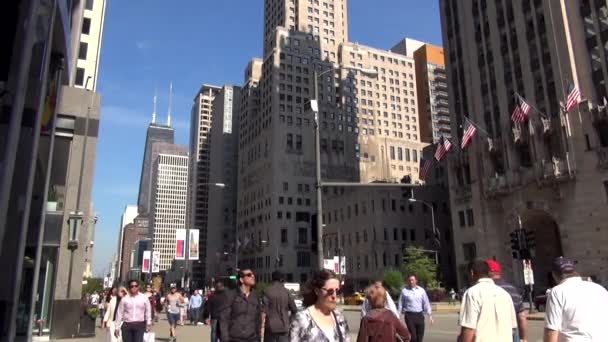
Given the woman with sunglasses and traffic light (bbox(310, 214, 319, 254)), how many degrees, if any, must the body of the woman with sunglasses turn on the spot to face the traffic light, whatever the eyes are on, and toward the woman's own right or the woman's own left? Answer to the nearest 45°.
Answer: approximately 135° to the woman's own left

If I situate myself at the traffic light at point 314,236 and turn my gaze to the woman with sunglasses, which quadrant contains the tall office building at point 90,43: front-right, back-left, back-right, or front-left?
back-right

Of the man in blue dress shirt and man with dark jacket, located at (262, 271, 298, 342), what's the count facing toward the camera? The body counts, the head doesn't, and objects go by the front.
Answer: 1

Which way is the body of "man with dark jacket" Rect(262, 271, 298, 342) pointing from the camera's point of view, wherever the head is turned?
away from the camera

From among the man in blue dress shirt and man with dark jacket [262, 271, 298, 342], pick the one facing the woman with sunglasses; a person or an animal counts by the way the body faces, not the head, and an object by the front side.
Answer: the man in blue dress shirt

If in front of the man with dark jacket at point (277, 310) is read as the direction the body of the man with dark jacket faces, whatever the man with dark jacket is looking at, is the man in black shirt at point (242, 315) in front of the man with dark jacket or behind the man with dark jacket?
behind

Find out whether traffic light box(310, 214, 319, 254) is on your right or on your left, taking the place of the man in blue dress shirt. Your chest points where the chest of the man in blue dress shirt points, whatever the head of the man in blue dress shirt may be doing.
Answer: on your right

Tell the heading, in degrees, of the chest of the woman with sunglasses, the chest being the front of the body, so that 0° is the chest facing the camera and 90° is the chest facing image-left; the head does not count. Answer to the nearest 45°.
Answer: approximately 315°

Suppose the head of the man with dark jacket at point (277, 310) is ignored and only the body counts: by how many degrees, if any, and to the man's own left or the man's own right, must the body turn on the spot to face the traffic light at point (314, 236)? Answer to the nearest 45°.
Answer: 0° — they already face it

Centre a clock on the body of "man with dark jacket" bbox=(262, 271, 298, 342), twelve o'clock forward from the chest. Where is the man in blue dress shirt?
The man in blue dress shirt is roughly at 2 o'clock from the man with dark jacket.

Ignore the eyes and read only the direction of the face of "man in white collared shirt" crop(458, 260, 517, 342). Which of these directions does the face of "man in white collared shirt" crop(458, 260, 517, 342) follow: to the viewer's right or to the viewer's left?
to the viewer's left

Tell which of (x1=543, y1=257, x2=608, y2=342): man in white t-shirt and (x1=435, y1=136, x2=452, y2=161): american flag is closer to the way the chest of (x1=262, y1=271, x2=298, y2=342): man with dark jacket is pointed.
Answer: the american flag

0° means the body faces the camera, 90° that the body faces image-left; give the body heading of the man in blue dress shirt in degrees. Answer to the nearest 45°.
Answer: approximately 0°
